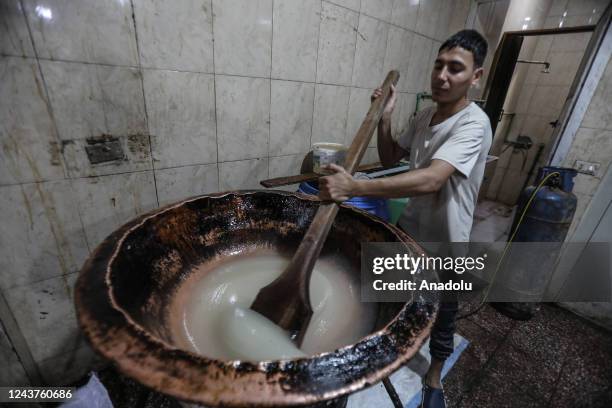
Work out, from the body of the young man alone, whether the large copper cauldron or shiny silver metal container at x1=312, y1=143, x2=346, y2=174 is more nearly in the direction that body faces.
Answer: the large copper cauldron

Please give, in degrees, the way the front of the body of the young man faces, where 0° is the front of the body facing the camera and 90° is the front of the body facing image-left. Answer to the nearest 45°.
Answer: approximately 45°

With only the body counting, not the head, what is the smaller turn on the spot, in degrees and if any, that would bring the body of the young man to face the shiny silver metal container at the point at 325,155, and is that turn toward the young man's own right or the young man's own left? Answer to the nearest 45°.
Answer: approximately 90° to the young man's own right

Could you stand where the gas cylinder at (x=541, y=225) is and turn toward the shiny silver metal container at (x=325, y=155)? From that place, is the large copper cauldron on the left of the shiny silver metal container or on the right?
left

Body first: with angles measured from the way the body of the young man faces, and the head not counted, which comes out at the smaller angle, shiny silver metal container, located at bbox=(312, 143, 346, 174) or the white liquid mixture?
the white liquid mixture

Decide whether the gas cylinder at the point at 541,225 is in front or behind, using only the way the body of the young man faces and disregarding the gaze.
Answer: behind

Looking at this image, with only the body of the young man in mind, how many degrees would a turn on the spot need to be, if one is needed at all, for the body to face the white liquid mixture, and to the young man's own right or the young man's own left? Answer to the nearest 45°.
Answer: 0° — they already face it
